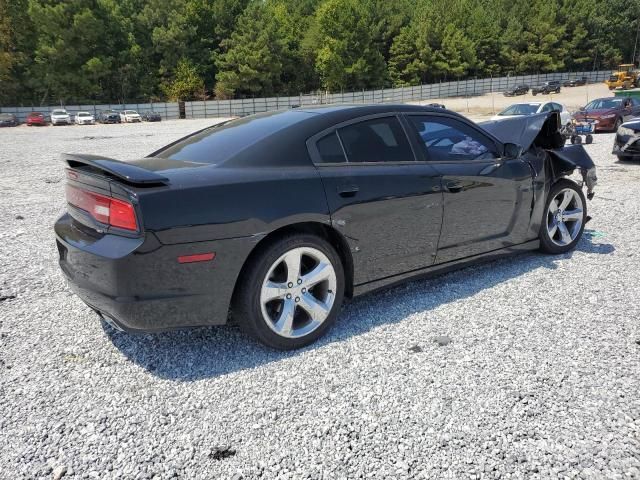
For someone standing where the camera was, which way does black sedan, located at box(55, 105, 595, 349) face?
facing away from the viewer and to the right of the viewer

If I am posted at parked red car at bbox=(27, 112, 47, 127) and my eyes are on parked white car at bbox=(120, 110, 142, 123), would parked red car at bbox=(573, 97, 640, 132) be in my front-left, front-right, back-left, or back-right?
front-right

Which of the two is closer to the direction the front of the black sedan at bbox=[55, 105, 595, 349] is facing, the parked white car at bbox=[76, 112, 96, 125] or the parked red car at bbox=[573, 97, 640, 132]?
the parked red car

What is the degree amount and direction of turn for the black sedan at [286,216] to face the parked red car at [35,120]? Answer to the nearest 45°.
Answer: approximately 90° to its left

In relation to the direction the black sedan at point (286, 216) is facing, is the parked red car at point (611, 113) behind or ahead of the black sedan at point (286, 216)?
ahead

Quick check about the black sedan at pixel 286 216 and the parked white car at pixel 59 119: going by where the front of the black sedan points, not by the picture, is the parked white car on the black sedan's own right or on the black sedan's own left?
on the black sedan's own left

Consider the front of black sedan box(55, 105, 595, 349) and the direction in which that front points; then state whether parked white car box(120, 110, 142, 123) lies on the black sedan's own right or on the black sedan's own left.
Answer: on the black sedan's own left

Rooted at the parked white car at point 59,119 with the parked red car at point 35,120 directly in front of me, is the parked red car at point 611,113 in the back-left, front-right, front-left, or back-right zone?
back-left
